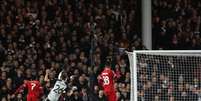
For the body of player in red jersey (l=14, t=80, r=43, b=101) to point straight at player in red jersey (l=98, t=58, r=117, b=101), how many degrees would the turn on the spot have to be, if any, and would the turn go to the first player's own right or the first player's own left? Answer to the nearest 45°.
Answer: approximately 90° to the first player's own right

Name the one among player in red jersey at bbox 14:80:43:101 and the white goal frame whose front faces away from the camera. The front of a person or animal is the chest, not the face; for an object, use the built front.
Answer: the player in red jersey

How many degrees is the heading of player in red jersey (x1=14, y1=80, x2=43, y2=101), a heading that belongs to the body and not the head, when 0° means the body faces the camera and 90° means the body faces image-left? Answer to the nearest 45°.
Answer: approximately 180°

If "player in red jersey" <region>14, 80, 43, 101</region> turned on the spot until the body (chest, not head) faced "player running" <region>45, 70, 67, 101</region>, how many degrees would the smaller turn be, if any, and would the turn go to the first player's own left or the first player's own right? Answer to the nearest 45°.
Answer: approximately 135° to the first player's own right
